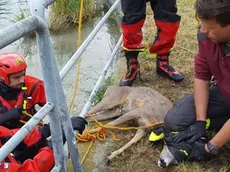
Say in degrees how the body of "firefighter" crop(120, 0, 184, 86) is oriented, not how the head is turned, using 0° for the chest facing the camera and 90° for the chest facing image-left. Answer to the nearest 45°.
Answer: approximately 0°

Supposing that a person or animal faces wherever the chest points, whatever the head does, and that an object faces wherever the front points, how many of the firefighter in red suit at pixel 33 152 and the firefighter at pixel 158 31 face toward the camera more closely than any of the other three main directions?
1

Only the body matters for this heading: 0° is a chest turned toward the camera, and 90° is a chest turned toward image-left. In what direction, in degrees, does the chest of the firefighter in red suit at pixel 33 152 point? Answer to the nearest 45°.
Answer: approximately 270°

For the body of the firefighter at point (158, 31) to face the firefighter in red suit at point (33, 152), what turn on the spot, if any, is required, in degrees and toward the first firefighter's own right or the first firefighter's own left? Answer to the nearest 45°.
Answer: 0° — they already face them

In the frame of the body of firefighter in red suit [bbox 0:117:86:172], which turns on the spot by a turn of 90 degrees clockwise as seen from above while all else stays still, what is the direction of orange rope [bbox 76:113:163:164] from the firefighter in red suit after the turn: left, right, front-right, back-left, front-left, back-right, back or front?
back-left

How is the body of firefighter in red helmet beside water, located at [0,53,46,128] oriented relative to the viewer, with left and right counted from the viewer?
facing the viewer and to the right of the viewer

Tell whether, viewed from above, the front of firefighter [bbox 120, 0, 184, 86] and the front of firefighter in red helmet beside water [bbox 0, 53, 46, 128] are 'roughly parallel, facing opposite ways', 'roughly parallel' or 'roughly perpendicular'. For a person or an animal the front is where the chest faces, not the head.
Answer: roughly perpendicular

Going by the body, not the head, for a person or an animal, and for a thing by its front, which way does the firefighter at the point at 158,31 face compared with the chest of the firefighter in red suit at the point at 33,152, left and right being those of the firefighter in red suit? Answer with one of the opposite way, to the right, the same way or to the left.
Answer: to the right
